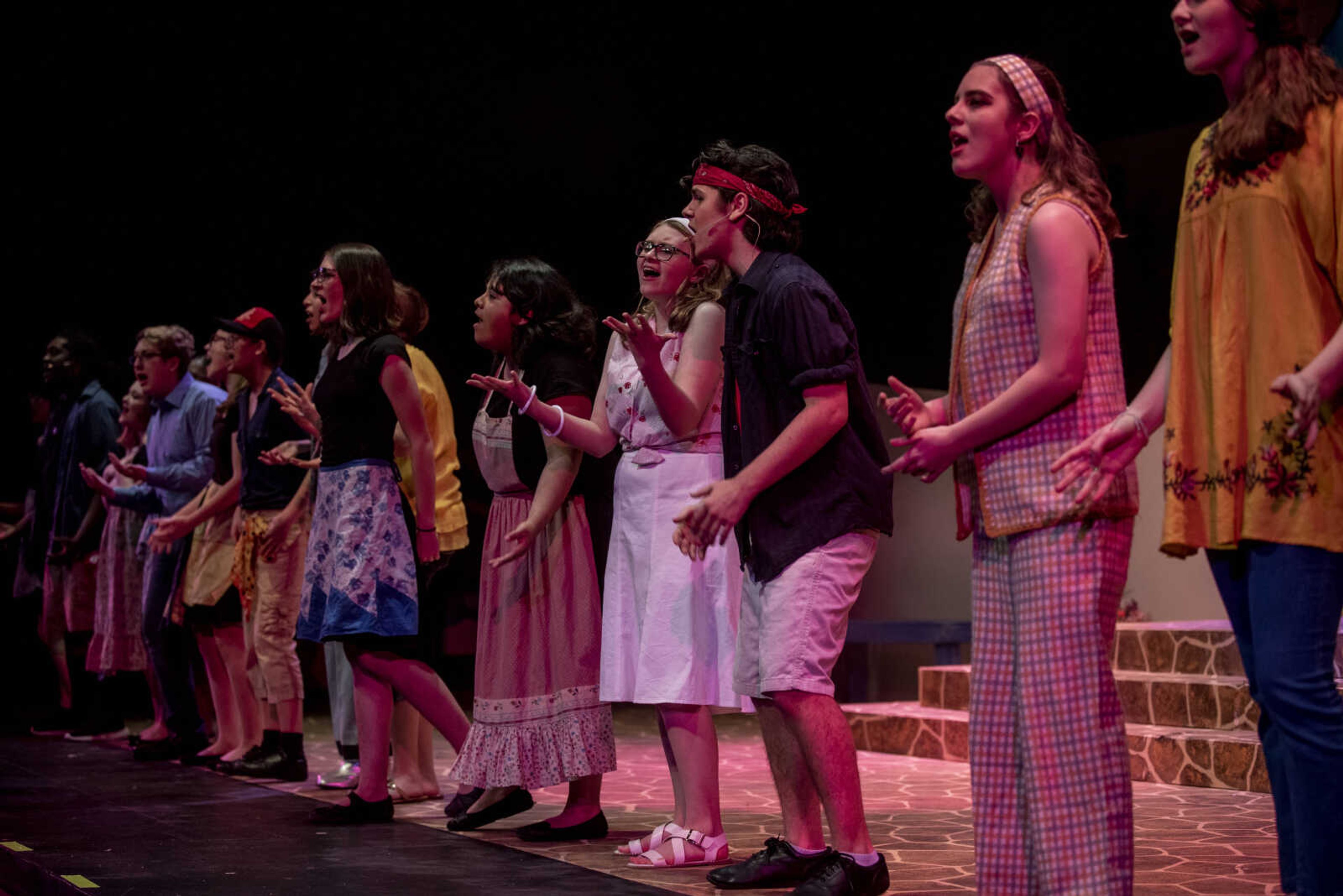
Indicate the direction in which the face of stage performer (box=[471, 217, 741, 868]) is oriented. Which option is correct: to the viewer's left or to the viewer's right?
to the viewer's left

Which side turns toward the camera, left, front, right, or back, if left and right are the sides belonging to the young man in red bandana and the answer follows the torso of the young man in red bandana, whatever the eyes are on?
left

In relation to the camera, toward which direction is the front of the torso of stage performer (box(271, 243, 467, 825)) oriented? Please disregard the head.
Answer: to the viewer's left

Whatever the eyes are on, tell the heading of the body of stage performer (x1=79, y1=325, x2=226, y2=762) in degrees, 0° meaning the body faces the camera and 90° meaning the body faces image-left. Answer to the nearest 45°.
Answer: approximately 90°

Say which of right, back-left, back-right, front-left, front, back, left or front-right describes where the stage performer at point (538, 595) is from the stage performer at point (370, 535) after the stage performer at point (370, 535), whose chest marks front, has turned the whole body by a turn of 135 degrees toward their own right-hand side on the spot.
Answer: right

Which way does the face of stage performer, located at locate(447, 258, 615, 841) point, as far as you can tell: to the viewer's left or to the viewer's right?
to the viewer's left

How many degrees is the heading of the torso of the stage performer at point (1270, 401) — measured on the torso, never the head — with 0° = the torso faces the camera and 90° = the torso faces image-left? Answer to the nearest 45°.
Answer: approximately 45°

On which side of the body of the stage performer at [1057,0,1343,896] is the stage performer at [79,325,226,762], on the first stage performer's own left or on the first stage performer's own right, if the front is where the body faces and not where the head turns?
on the first stage performer's own right

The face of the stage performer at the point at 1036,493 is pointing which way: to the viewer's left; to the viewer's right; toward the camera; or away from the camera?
to the viewer's left

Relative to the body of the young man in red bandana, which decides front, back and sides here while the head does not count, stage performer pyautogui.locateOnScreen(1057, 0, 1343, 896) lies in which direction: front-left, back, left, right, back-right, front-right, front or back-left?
back-left
